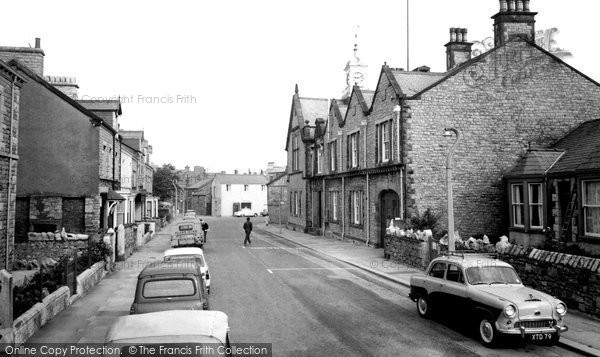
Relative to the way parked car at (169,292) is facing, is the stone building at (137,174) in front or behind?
in front

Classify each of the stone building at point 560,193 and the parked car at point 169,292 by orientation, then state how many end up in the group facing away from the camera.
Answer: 1

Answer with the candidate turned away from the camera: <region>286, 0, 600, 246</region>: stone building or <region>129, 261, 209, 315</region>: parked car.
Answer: the parked car

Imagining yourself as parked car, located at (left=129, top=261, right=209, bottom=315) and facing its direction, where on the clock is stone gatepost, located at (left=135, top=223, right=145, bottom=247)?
The stone gatepost is roughly at 12 o'clock from the parked car.

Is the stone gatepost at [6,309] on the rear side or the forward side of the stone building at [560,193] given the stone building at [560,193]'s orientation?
on the forward side

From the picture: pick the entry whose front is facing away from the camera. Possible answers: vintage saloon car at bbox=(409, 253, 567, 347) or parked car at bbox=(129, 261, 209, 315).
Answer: the parked car

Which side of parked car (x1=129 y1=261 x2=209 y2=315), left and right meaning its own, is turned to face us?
back

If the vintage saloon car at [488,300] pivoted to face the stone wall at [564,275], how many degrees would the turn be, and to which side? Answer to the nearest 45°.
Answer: approximately 90° to its left

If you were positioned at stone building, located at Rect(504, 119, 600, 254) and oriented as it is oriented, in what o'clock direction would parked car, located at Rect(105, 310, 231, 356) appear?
The parked car is roughly at 11 o'clock from the stone building.

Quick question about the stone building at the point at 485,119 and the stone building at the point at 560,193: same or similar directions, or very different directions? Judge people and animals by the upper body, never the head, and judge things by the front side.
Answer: same or similar directions

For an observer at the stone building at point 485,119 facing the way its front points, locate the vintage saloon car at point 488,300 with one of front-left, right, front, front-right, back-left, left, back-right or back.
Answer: front-left

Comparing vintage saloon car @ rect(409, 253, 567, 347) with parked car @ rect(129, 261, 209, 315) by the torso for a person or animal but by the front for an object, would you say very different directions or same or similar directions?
very different directions

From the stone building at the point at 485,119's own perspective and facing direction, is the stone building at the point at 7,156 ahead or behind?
ahead

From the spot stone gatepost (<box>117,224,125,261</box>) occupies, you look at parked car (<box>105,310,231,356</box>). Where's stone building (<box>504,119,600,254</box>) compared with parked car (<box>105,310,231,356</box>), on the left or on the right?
left

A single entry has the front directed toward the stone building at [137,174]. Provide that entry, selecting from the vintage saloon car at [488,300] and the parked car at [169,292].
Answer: the parked car

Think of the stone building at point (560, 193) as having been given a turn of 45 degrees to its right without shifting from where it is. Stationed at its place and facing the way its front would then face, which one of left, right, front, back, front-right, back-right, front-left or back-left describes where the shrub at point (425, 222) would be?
front

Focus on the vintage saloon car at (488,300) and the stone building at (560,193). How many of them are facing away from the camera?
0

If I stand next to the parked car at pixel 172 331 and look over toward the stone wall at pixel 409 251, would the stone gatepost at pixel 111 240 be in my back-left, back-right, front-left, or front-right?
front-left

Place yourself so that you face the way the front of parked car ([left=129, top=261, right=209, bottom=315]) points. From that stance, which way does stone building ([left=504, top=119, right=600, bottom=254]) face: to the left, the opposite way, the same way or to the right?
to the left

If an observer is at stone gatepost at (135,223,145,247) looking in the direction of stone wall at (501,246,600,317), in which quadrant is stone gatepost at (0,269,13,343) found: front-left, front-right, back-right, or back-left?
front-right

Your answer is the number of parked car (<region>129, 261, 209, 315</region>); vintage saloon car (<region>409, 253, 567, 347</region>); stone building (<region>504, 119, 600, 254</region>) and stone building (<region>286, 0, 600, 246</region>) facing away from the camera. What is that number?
1

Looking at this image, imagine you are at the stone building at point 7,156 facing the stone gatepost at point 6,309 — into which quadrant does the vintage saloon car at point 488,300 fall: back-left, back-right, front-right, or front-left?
front-left
